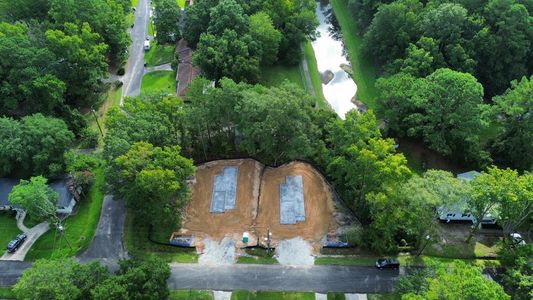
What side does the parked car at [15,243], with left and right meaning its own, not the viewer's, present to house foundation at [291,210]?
right

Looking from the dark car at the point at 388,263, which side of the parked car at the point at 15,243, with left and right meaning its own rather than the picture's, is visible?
right

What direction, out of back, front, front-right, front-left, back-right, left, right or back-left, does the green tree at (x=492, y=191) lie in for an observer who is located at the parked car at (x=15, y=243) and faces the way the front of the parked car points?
right

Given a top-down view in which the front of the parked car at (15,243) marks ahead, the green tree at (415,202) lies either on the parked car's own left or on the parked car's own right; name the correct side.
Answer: on the parked car's own right

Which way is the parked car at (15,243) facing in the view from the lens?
facing away from the viewer and to the right of the viewer

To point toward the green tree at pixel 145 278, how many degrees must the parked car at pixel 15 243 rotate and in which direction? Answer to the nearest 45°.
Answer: approximately 90° to its right

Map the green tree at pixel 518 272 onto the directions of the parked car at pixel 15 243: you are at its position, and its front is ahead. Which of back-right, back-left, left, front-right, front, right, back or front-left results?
right

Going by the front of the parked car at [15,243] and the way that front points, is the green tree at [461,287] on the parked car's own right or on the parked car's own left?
on the parked car's own right

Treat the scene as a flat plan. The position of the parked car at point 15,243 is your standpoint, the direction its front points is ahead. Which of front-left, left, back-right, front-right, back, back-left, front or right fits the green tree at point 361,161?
right
